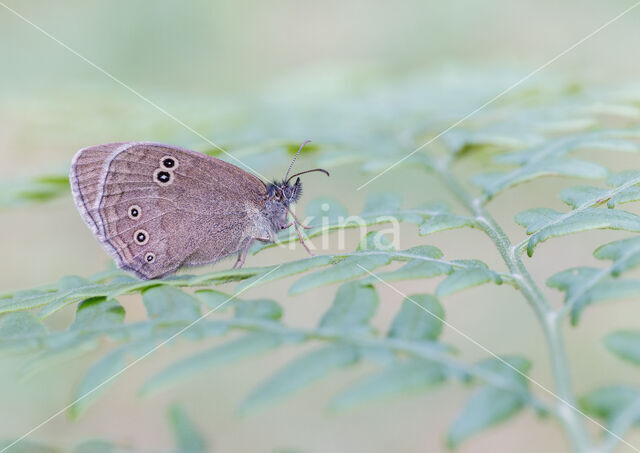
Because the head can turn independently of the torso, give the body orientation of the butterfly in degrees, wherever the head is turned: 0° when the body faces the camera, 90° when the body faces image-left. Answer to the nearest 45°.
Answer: approximately 270°
